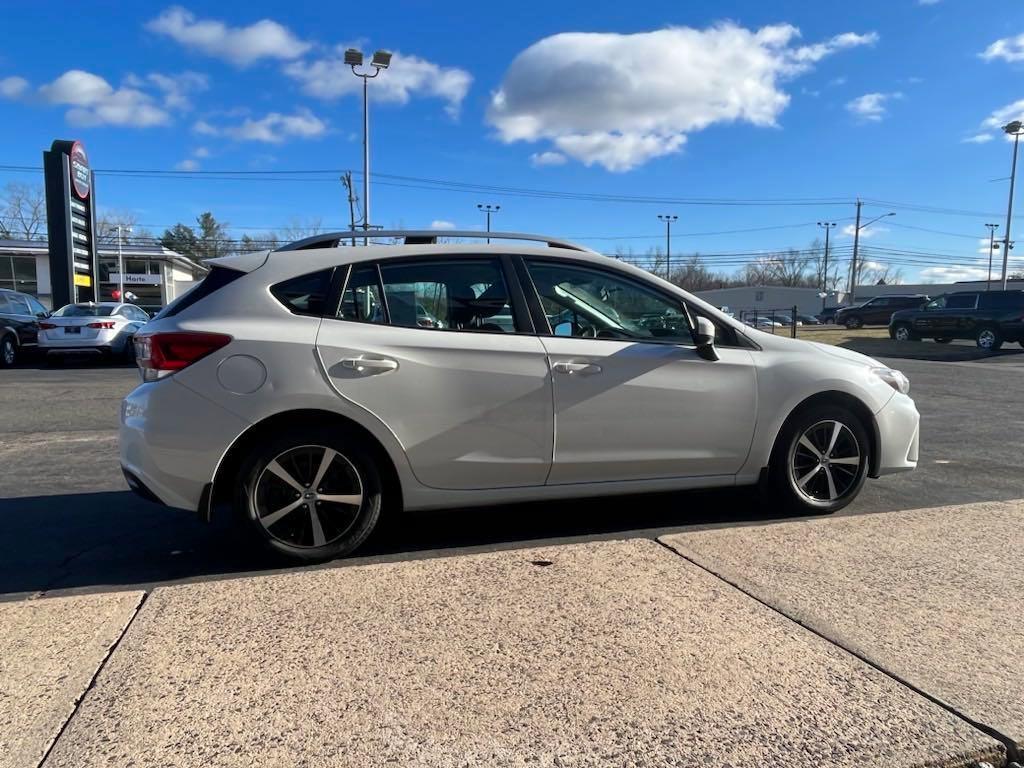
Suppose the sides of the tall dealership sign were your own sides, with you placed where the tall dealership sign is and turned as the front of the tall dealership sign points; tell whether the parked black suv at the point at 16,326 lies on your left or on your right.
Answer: on your right

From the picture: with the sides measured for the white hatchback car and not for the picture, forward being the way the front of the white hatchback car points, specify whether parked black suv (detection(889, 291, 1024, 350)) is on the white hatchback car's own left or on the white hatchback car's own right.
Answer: on the white hatchback car's own left

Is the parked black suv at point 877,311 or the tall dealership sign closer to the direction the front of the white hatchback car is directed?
the parked black suv

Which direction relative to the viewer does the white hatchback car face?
to the viewer's right

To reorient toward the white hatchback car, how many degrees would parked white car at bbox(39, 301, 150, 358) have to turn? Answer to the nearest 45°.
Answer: approximately 135° to its right

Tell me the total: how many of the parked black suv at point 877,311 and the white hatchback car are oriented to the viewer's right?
1

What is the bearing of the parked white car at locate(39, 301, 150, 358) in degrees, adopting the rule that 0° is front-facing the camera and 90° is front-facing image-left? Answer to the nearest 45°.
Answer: approximately 225°

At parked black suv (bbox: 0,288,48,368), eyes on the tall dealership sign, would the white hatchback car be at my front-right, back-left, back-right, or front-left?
back-right

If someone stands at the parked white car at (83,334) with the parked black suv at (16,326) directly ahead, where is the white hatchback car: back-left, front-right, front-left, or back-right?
back-left

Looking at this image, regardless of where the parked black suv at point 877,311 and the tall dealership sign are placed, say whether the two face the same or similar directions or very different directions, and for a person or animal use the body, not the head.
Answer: very different directions

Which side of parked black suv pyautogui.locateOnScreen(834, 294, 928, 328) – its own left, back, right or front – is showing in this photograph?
left

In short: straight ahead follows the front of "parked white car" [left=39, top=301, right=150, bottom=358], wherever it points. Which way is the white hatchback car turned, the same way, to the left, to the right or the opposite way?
to the right

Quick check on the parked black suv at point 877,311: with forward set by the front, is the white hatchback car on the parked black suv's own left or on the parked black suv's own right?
on the parked black suv's own left

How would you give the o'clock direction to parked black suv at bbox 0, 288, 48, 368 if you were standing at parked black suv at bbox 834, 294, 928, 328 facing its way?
parked black suv at bbox 0, 288, 48, 368 is roughly at 10 o'clock from parked black suv at bbox 834, 294, 928, 328.
